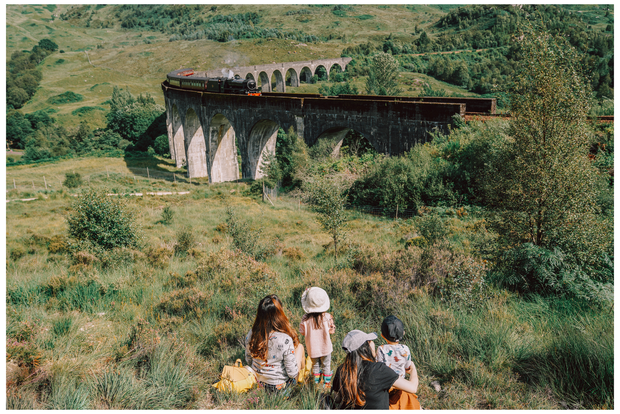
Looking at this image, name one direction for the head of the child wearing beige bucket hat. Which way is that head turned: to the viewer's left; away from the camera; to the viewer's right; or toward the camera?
away from the camera

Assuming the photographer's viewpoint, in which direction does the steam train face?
facing the viewer and to the right of the viewer

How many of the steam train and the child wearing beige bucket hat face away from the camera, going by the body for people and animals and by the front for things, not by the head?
1

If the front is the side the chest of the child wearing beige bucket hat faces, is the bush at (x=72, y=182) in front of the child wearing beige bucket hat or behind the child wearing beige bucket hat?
in front

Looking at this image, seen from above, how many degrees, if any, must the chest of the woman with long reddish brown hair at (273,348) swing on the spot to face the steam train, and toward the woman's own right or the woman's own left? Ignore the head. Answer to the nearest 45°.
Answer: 0° — they already face it

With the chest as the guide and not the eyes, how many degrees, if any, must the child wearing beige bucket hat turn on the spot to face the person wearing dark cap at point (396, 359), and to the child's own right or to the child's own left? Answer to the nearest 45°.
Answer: approximately 135° to the child's own right

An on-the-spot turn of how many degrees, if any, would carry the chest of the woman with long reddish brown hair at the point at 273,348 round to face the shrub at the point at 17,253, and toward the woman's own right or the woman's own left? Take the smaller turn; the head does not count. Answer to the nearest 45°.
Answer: approximately 45° to the woman's own left

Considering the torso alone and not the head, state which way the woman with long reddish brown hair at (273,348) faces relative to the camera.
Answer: away from the camera

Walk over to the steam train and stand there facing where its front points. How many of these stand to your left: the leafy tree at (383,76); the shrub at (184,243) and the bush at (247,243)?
1

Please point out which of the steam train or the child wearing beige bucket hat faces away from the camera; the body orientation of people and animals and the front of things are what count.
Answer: the child wearing beige bucket hat

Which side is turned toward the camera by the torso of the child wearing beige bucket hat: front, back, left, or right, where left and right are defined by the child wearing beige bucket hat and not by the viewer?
back

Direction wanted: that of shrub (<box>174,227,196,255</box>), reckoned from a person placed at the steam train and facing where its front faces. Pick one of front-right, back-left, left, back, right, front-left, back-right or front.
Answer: front-right

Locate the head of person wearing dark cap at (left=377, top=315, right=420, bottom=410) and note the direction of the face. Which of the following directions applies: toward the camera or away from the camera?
away from the camera

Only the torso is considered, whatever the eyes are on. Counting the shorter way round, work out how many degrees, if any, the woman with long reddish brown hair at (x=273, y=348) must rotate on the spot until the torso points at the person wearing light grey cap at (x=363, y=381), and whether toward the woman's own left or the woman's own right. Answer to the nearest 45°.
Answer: approximately 135° to the woman's own right
